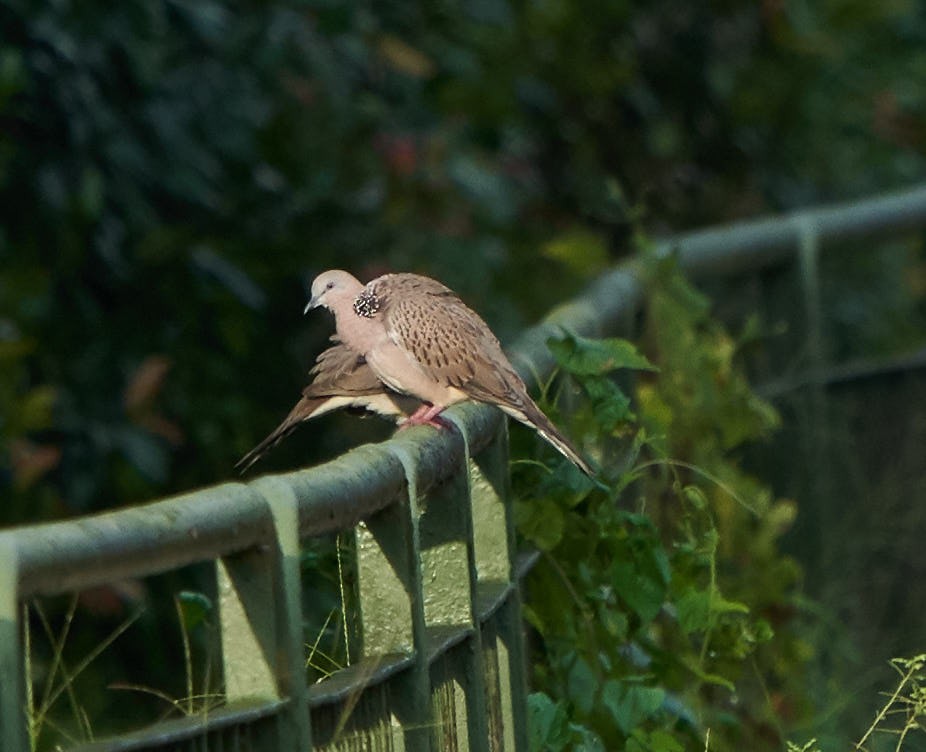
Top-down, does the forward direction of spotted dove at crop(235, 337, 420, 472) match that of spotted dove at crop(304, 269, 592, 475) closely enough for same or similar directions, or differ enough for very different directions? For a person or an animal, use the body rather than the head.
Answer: very different directions

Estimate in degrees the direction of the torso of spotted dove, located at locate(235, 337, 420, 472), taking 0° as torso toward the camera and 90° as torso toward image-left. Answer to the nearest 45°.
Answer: approximately 270°

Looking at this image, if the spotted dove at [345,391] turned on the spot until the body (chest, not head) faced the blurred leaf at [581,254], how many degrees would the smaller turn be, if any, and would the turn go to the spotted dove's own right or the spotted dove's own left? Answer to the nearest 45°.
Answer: approximately 45° to the spotted dove's own left

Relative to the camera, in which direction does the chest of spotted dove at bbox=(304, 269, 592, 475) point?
to the viewer's left

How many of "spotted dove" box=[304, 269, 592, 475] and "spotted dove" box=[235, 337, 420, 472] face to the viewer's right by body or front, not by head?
1

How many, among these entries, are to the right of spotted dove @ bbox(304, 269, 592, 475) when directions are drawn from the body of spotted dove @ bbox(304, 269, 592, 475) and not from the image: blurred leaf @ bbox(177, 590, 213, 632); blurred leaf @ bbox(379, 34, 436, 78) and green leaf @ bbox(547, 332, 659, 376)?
1

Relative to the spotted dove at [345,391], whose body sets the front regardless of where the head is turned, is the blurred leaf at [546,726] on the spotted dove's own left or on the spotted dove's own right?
on the spotted dove's own right

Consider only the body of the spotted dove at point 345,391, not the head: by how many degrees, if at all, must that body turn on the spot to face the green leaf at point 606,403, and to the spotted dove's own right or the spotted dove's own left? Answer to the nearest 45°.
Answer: approximately 45° to the spotted dove's own right
